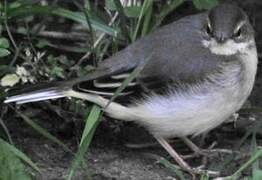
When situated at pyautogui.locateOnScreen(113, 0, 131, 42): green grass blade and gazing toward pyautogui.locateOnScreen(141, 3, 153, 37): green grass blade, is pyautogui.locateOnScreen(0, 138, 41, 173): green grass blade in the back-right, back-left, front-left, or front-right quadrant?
back-right

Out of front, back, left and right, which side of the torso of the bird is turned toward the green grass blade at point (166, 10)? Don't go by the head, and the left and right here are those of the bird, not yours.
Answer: left

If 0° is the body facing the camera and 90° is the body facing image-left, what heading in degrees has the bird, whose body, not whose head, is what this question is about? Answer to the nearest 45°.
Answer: approximately 270°

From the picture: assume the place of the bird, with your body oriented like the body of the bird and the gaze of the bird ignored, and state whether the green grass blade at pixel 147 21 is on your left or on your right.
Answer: on your left

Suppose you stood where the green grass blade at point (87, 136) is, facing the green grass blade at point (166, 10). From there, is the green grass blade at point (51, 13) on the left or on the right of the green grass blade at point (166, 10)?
left

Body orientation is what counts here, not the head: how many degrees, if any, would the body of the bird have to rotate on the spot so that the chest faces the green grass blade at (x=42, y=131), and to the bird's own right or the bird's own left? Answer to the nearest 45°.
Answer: approximately 180°

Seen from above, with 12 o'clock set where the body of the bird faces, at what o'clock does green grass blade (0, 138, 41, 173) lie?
The green grass blade is roughly at 5 o'clock from the bird.

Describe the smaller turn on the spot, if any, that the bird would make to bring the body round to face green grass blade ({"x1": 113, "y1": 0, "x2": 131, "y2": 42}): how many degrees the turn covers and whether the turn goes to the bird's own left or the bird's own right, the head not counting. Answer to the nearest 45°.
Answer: approximately 135° to the bird's own left

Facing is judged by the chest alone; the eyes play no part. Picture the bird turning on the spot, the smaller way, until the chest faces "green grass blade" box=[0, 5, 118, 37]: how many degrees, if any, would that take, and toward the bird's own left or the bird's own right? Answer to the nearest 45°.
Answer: approximately 135° to the bird's own left

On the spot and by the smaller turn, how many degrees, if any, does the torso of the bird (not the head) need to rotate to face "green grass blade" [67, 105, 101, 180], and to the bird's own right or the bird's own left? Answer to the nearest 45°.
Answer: approximately 135° to the bird's own right

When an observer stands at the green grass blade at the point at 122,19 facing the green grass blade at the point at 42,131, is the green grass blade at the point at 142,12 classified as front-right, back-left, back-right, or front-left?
back-left
